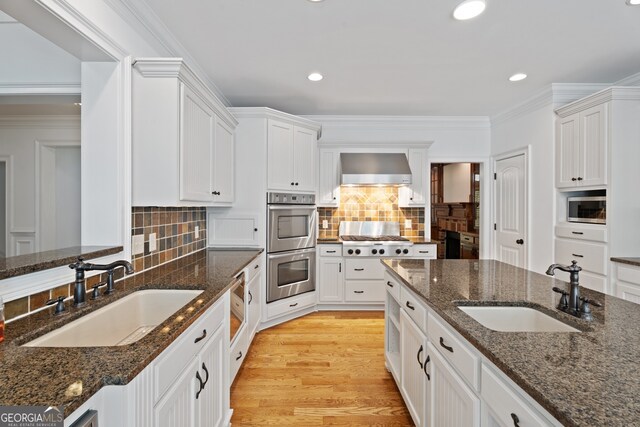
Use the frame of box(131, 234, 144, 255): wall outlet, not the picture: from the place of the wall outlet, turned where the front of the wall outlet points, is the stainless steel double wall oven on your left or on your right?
on your left

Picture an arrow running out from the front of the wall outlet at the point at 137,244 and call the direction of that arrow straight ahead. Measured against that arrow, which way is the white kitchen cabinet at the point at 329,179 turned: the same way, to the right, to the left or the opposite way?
to the right

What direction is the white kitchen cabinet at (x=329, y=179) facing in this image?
toward the camera

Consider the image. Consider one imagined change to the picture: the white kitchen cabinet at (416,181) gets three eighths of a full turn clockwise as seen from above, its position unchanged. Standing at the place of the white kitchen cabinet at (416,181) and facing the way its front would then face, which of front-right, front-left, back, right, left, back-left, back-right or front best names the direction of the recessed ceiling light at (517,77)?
back

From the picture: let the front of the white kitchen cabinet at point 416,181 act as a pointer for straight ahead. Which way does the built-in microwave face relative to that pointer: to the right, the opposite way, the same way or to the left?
to the right

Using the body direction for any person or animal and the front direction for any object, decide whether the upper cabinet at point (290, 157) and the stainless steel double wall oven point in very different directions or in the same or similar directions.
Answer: same or similar directions

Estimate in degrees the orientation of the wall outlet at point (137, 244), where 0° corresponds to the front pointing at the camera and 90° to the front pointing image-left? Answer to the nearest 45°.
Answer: approximately 315°

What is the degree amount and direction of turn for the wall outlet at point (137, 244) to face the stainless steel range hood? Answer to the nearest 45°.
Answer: approximately 45° to its left

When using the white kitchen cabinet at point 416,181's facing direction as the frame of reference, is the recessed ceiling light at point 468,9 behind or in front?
in front

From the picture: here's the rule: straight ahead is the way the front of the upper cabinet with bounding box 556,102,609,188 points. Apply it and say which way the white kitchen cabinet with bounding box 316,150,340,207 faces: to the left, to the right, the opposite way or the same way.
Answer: to the left

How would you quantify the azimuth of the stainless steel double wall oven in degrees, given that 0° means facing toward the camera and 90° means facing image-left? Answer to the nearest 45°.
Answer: approximately 315°

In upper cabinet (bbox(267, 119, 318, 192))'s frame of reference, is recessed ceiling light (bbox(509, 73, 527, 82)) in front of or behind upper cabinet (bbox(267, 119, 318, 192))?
in front

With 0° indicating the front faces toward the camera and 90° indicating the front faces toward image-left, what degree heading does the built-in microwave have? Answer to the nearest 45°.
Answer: approximately 45°

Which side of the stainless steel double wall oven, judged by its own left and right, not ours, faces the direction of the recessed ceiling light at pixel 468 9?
front

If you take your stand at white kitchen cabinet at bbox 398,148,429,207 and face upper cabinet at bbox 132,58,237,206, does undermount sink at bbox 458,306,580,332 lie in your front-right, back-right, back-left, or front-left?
front-left

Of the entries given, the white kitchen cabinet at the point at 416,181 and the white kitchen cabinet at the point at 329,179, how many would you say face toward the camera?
2

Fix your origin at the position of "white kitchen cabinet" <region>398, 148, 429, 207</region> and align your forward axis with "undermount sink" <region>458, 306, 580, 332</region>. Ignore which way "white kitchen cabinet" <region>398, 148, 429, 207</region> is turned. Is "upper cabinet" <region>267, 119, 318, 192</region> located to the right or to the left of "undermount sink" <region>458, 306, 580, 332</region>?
right

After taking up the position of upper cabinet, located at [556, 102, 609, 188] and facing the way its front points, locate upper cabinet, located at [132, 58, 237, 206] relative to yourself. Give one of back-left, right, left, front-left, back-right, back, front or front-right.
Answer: front
